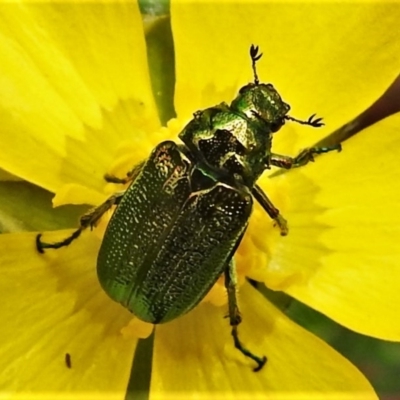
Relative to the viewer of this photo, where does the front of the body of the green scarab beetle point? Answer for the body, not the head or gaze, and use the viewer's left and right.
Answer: facing away from the viewer and to the right of the viewer
